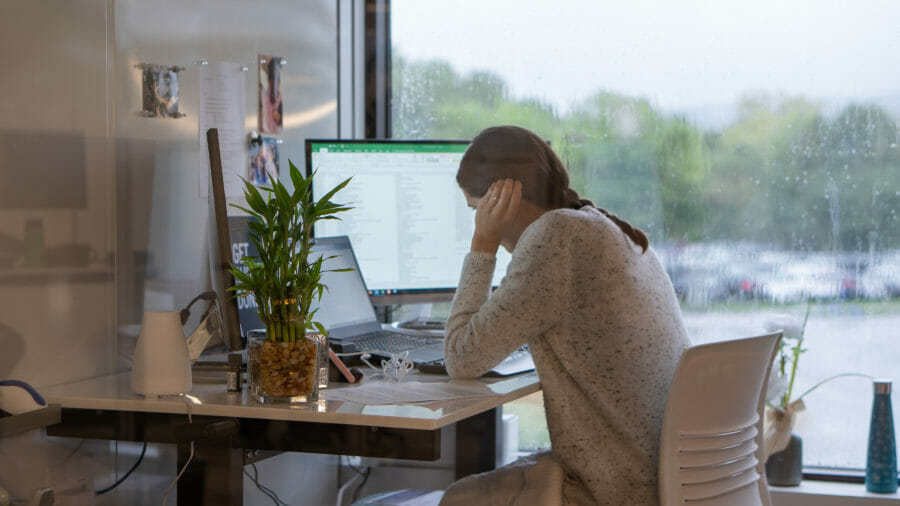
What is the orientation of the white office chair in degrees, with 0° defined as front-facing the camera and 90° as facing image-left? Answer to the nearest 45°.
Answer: approximately 135°

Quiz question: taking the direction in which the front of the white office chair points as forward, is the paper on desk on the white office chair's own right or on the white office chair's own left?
on the white office chair's own left

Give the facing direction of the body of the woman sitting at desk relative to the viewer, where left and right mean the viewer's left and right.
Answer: facing away from the viewer and to the left of the viewer

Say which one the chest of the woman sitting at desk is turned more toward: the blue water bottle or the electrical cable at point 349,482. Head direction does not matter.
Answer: the electrical cable

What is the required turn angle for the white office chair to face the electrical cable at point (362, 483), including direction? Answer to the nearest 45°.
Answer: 0° — it already faces it

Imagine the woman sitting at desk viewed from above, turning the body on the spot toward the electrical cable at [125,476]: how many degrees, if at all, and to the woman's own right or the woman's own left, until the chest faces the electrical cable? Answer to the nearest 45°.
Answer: approximately 45° to the woman's own left

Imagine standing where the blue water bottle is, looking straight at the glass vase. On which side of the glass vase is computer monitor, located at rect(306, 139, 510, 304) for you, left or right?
right

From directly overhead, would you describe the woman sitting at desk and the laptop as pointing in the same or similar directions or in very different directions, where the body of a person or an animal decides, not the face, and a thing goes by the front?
very different directions

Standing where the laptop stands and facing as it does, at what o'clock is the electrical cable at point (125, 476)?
The electrical cable is roughly at 3 o'clock from the laptop.

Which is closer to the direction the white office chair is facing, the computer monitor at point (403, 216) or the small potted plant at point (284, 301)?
the computer monitor

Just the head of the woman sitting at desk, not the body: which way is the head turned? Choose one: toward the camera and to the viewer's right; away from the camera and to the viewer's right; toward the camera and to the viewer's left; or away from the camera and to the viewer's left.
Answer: away from the camera and to the viewer's left
